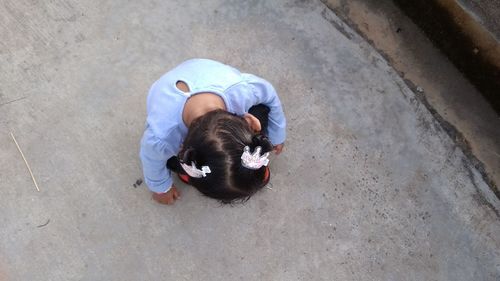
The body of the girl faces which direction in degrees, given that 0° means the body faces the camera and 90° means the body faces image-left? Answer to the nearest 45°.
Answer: approximately 0°

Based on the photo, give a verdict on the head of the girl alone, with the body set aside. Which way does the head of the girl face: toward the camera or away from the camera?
toward the camera
